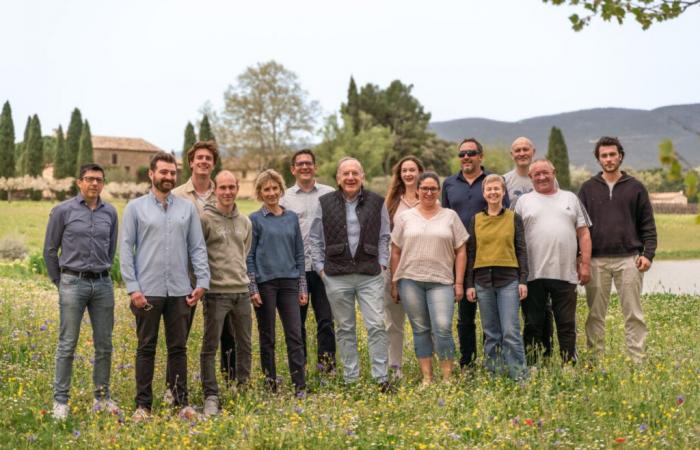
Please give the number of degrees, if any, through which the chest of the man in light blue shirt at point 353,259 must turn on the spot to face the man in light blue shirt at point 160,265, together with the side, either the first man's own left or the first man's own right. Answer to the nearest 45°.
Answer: approximately 45° to the first man's own right

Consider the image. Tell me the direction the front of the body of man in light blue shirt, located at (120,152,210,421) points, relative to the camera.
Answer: toward the camera

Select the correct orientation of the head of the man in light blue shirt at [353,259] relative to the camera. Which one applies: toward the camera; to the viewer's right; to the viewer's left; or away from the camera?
toward the camera

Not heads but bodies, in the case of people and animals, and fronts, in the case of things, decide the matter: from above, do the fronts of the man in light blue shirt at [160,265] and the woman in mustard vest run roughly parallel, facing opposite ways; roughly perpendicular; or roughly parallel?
roughly parallel

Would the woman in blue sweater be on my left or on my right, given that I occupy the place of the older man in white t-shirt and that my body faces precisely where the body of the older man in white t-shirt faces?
on my right

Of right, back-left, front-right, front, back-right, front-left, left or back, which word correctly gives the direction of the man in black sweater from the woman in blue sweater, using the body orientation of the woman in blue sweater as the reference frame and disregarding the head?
left

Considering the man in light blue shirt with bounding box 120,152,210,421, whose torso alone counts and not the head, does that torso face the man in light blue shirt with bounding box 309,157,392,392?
no

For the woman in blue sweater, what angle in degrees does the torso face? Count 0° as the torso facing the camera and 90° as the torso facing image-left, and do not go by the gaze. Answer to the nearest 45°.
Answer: approximately 0°

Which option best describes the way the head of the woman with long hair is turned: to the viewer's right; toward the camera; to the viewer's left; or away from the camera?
toward the camera

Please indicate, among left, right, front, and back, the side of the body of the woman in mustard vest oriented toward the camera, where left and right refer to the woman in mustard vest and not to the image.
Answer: front

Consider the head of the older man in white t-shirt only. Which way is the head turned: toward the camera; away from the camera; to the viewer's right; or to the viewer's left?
toward the camera

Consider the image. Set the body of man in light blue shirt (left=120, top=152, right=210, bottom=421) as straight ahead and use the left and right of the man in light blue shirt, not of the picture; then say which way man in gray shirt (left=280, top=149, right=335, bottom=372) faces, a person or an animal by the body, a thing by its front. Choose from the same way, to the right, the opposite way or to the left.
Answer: the same way

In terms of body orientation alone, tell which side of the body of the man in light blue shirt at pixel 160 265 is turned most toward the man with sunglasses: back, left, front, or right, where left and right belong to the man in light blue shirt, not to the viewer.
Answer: left

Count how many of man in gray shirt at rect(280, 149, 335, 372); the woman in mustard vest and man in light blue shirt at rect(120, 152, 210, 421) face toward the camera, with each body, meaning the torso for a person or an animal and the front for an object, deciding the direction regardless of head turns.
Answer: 3

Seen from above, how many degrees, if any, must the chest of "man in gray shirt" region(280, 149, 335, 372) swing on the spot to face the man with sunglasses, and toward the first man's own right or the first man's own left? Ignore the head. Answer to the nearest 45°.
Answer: approximately 90° to the first man's own left

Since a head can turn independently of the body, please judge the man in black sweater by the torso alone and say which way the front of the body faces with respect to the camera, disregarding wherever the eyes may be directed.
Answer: toward the camera
